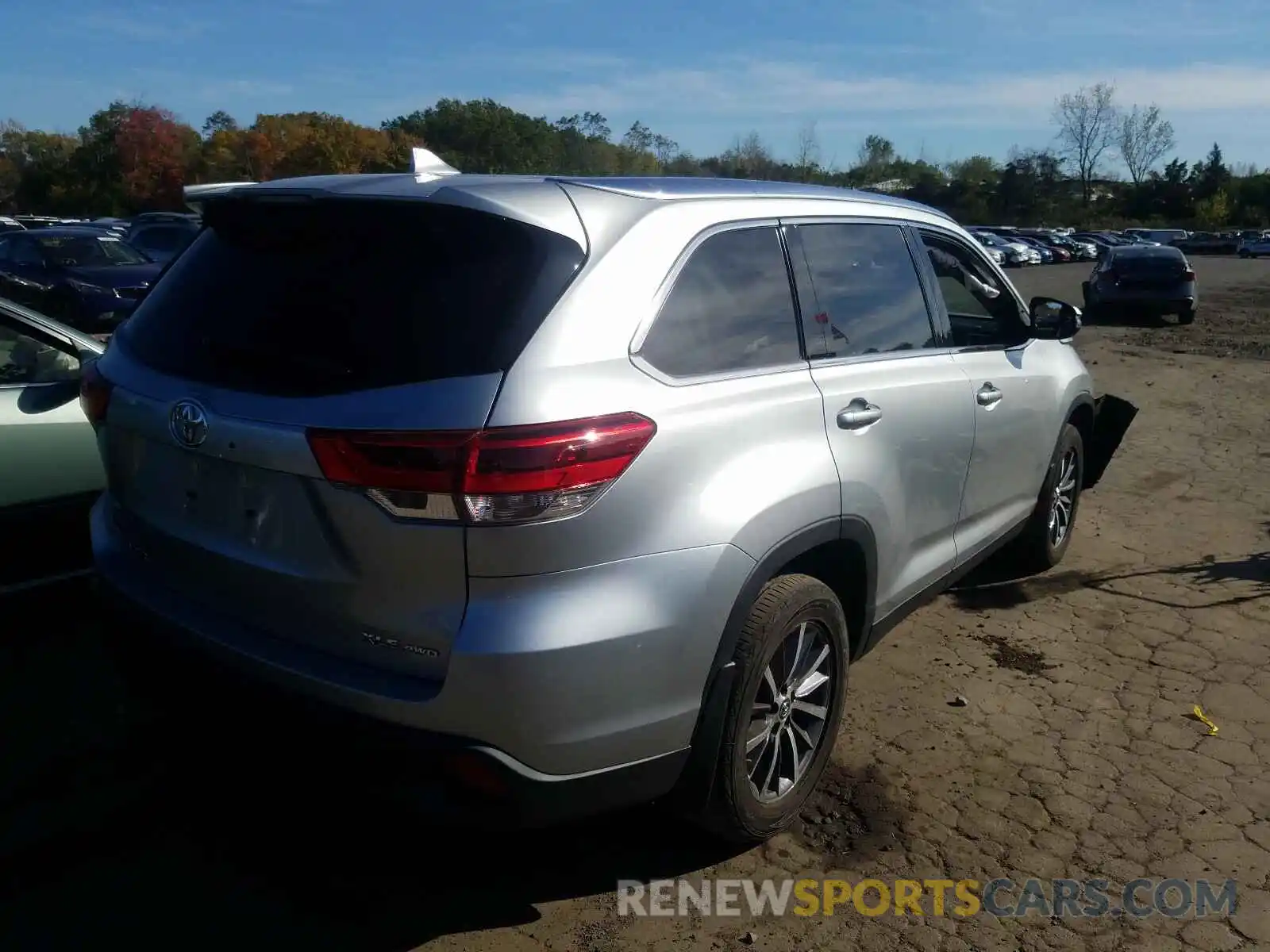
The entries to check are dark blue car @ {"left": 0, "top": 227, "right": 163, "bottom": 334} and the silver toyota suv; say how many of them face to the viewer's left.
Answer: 0

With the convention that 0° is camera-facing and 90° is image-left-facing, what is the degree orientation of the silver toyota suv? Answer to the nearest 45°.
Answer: approximately 225°

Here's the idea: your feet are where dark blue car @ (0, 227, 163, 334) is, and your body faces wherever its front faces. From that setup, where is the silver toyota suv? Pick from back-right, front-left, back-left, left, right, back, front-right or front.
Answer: front-right

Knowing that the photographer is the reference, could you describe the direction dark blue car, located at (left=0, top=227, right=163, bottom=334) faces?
facing the viewer and to the right of the viewer

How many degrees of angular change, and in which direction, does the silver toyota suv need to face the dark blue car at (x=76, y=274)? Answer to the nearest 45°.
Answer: approximately 90° to its left
